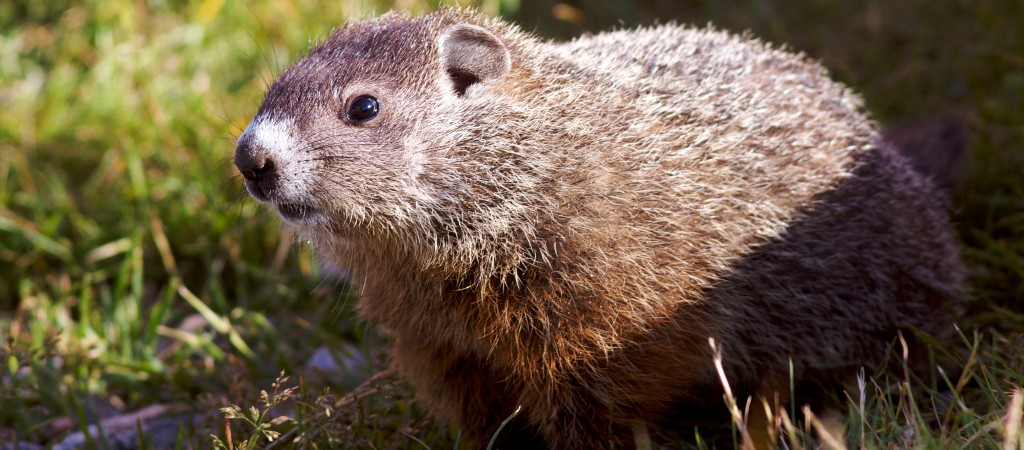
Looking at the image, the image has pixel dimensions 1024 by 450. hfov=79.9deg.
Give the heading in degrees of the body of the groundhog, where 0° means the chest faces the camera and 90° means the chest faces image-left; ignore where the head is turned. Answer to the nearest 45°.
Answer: approximately 45°
